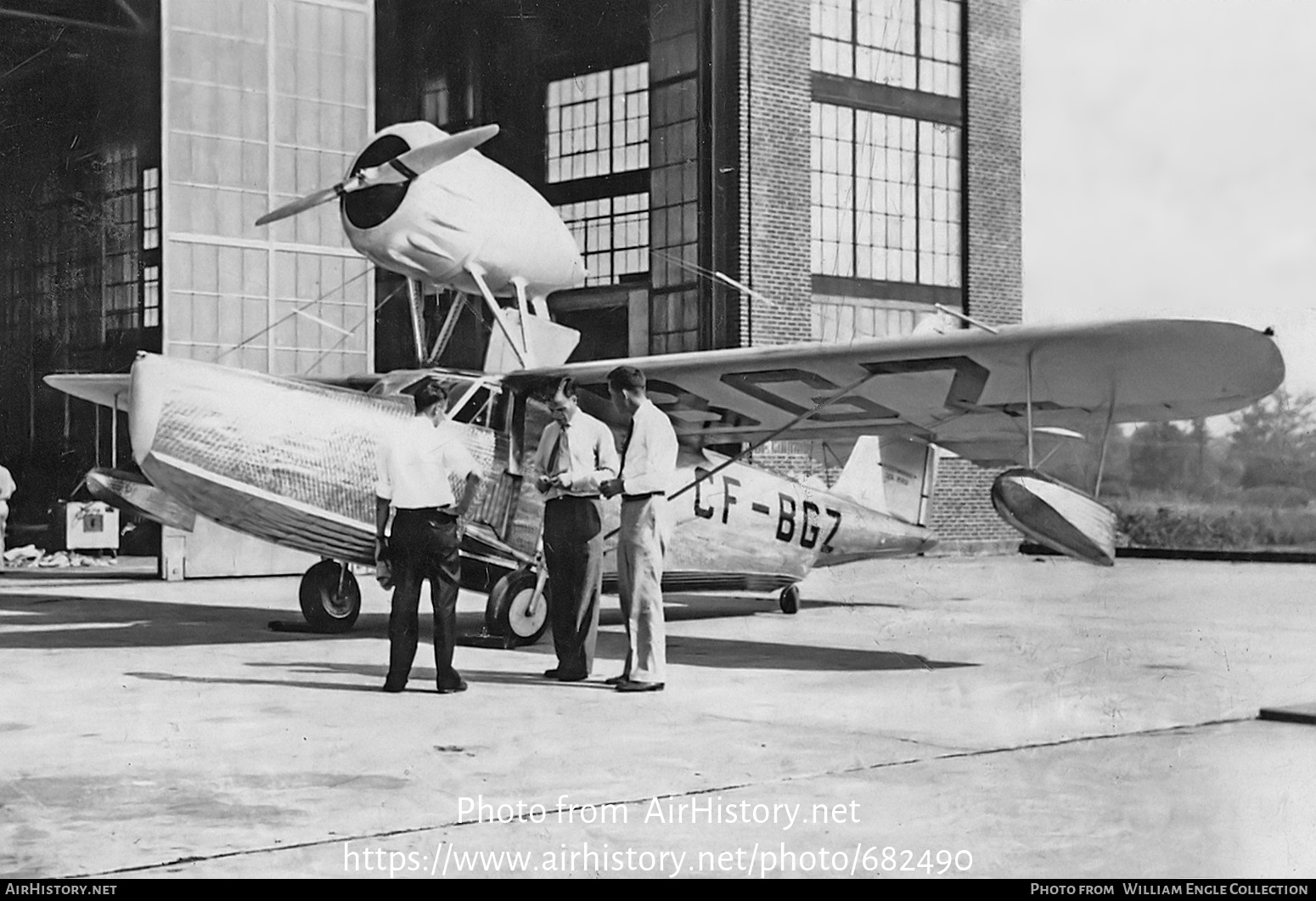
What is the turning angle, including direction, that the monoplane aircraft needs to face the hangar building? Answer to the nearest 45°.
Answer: approximately 135° to its right

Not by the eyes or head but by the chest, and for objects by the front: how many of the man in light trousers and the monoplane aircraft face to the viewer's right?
0

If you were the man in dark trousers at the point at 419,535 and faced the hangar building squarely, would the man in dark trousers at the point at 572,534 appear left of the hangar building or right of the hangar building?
right

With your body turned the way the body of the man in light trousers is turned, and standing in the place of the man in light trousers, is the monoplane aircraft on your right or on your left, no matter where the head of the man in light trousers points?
on your right

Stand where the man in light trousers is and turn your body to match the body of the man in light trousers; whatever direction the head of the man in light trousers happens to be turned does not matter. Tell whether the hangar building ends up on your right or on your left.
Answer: on your right

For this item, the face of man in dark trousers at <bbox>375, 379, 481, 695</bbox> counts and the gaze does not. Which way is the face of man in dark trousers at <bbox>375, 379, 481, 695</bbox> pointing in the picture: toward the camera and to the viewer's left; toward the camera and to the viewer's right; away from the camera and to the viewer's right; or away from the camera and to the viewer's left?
away from the camera and to the viewer's right

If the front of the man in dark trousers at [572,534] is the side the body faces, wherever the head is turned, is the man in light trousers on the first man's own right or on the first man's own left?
on the first man's own left

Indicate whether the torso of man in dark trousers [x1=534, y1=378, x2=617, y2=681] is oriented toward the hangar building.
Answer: no

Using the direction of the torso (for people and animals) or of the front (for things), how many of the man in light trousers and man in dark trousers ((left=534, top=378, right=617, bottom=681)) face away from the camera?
0

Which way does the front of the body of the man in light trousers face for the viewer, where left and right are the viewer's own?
facing to the left of the viewer

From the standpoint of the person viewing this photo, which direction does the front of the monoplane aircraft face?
facing the viewer and to the left of the viewer
